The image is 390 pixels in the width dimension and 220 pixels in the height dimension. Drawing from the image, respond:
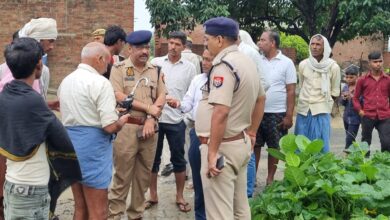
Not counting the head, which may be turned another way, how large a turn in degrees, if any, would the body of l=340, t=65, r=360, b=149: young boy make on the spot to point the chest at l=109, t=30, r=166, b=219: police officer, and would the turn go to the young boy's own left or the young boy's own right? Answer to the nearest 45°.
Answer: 0° — they already face them

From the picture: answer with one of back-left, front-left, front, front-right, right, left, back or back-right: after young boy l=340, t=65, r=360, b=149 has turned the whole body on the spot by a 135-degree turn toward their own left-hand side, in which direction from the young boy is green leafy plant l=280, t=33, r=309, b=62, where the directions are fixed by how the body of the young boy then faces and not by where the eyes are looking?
left

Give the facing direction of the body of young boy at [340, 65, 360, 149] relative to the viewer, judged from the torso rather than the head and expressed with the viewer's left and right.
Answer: facing the viewer and to the left of the viewer

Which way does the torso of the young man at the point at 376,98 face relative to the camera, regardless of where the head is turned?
toward the camera

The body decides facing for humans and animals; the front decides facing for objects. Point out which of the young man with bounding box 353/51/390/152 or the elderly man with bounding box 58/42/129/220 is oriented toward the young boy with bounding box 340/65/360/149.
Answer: the elderly man

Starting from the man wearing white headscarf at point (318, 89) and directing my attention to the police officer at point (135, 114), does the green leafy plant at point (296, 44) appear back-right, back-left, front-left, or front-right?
back-right

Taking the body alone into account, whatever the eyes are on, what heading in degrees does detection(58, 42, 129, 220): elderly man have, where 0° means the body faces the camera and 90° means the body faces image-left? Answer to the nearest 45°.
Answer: approximately 225°

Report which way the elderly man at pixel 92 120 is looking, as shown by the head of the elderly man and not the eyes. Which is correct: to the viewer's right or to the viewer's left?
to the viewer's right

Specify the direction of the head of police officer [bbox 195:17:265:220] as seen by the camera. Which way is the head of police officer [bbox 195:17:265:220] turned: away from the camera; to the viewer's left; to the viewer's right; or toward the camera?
to the viewer's left

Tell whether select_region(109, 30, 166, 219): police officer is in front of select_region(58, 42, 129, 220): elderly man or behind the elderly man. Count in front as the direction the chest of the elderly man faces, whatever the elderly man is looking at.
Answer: in front

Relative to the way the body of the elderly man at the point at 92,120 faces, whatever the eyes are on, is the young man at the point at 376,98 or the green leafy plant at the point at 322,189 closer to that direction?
the young man

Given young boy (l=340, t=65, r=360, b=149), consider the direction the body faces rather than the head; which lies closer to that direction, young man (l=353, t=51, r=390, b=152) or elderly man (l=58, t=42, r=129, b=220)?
the elderly man

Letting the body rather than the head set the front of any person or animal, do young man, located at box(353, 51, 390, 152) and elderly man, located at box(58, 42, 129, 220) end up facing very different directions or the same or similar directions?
very different directions

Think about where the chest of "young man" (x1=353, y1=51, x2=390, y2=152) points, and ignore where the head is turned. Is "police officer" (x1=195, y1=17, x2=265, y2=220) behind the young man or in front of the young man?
in front

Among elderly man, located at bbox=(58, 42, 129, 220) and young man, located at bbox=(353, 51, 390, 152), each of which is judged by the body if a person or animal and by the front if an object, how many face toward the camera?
1

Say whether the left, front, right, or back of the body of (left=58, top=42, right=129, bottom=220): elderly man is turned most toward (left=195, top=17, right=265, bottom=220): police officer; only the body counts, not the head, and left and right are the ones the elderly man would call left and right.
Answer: right
